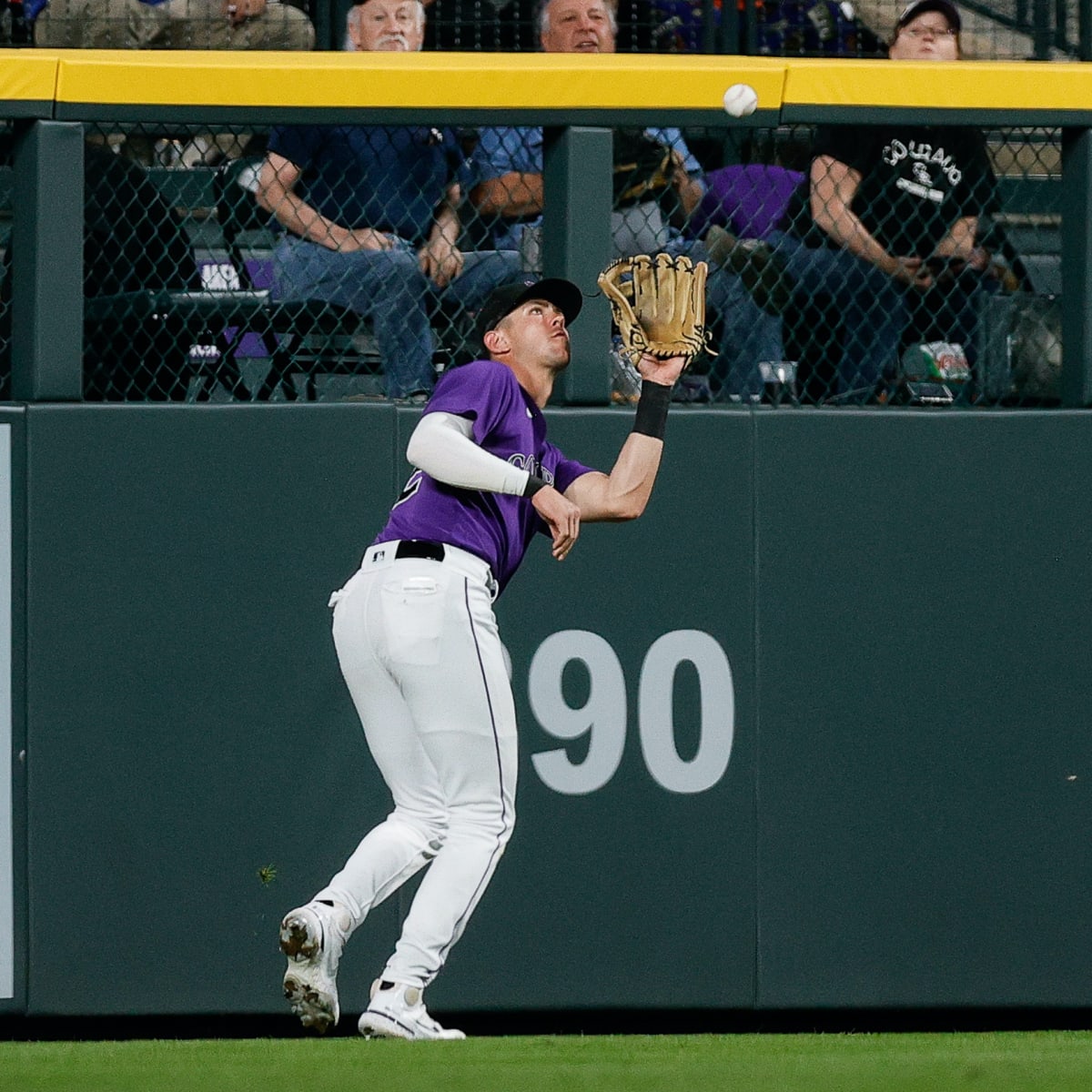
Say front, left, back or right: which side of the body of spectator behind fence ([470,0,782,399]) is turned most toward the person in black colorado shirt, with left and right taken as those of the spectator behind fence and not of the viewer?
left

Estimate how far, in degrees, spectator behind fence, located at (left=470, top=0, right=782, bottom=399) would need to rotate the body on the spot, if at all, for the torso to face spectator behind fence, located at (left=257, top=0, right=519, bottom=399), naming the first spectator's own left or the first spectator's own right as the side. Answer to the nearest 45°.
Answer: approximately 90° to the first spectator's own right

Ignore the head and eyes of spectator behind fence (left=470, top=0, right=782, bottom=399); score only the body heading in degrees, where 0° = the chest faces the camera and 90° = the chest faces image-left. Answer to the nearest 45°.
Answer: approximately 0°

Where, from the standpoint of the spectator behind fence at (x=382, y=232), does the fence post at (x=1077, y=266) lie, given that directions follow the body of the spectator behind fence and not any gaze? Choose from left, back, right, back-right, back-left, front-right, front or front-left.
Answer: front-left

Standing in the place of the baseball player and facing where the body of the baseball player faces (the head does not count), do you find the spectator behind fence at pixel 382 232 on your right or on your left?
on your left

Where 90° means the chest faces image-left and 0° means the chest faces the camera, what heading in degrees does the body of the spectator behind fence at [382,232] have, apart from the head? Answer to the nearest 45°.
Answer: approximately 315°

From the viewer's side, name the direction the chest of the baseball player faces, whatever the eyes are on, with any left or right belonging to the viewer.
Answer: facing to the right of the viewer
